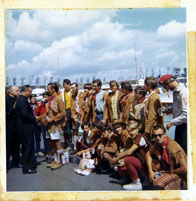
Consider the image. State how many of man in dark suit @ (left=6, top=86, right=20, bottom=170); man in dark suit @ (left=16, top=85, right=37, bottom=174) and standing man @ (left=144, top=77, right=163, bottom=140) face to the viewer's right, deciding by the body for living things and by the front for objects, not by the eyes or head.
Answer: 2

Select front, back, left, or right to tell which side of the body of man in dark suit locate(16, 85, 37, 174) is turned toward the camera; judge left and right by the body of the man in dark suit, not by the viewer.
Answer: right

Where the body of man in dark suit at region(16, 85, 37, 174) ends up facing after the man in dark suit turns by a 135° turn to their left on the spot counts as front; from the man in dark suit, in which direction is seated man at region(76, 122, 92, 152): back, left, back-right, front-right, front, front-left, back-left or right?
back-right

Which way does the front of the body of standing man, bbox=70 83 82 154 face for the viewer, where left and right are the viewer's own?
facing the viewer and to the left of the viewer

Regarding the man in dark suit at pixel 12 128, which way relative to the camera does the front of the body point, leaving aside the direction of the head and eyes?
to the viewer's right

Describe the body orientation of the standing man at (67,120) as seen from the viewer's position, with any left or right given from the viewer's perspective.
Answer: facing the viewer

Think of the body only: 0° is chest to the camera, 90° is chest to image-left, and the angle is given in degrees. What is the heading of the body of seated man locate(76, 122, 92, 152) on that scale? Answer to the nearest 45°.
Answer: approximately 45°

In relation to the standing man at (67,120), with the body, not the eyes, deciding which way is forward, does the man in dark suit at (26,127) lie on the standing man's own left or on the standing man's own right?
on the standing man's own right

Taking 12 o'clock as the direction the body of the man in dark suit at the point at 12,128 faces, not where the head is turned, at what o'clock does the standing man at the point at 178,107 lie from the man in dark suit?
The standing man is roughly at 1 o'clock from the man in dark suit.
